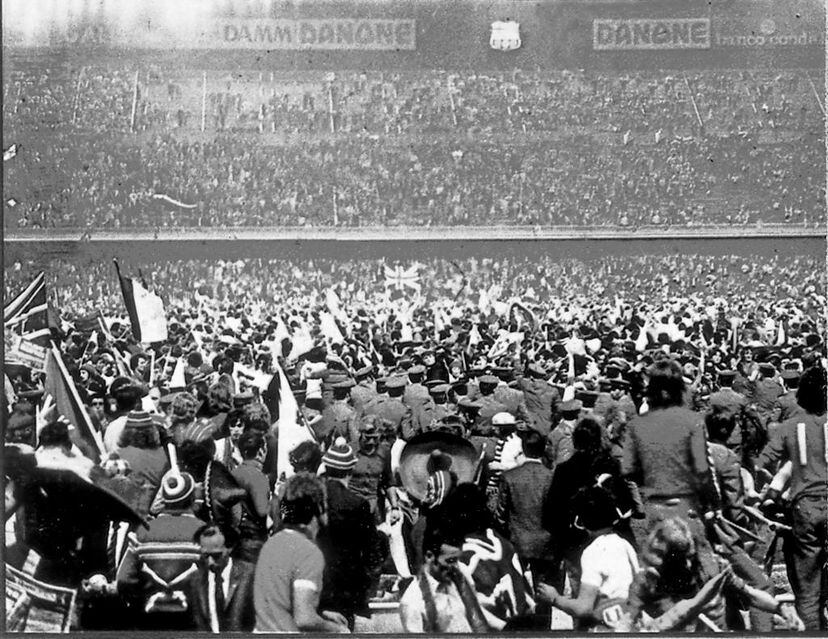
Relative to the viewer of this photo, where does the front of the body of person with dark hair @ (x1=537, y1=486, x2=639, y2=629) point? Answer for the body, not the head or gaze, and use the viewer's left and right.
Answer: facing away from the viewer and to the left of the viewer

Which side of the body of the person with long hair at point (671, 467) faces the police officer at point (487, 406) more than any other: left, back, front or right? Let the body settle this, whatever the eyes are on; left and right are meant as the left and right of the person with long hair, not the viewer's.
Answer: front

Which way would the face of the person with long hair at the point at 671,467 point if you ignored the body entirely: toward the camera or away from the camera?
away from the camera

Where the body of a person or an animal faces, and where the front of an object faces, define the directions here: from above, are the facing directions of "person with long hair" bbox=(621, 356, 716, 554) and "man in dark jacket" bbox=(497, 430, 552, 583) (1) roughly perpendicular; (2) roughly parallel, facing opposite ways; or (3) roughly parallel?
roughly parallel

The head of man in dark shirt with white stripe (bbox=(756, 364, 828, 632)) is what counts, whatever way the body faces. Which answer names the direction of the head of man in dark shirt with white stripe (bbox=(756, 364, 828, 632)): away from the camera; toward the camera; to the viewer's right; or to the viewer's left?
away from the camera

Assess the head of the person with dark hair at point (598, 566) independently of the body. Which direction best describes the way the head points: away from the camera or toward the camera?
away from the camera

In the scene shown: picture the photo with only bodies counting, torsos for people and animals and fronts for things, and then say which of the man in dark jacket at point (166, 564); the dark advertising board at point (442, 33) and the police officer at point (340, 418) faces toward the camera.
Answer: the dark advertising board

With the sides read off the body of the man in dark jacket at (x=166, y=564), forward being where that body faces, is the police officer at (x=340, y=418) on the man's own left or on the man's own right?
on the man's own right

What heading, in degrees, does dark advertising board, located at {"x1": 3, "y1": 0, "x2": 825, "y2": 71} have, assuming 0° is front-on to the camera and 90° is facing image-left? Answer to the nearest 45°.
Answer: approximately 0°

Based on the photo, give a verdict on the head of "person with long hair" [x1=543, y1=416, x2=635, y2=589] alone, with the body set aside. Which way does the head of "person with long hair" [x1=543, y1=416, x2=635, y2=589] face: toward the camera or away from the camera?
away from the camera

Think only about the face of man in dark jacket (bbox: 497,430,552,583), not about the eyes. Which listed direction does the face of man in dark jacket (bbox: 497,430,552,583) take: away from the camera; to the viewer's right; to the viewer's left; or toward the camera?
away from the camera

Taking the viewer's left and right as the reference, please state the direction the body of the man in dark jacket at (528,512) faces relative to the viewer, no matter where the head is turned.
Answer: facing away from the viewer
